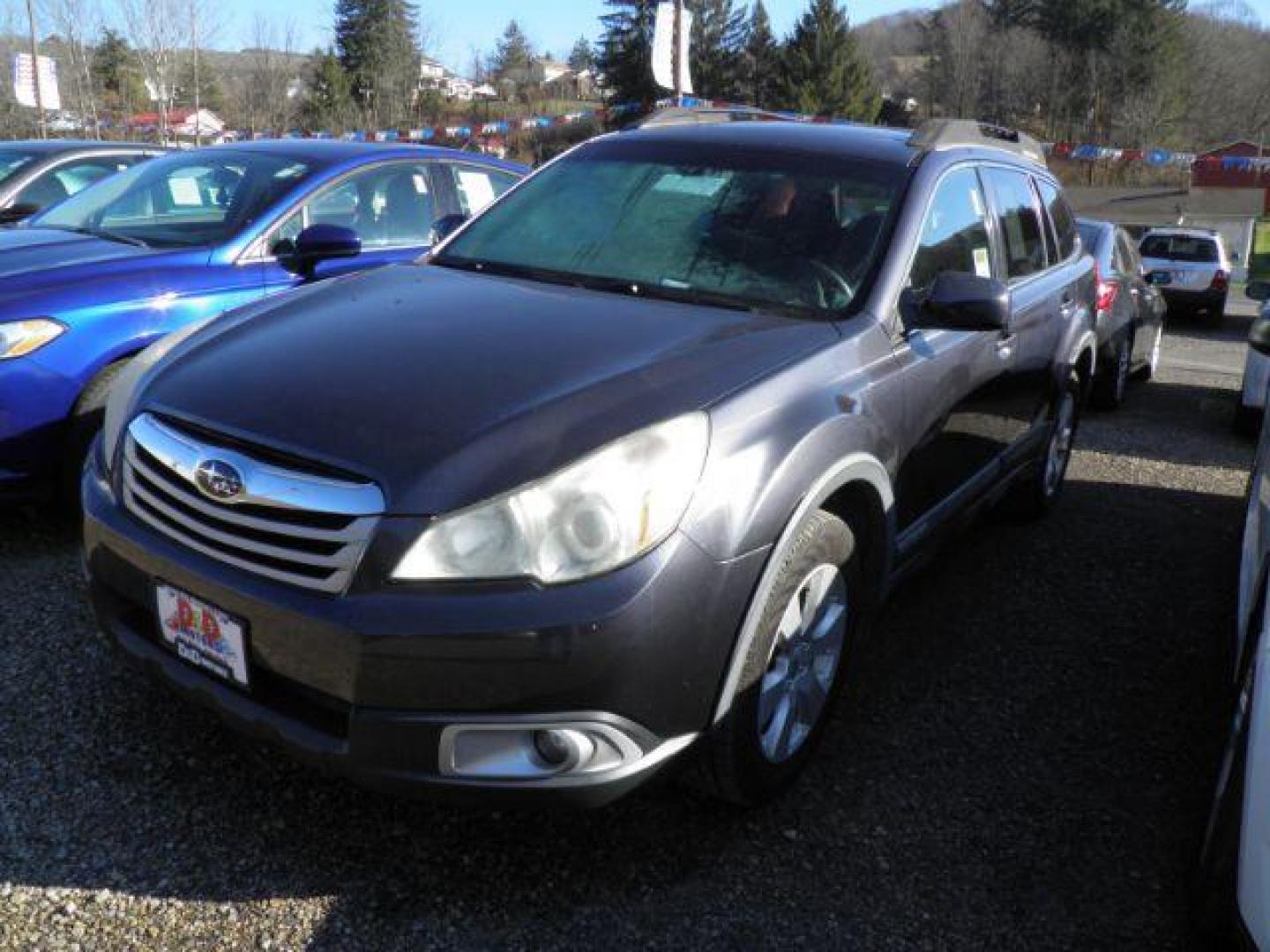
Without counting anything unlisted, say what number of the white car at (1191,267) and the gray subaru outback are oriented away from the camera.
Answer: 1

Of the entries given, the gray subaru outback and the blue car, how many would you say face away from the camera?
0

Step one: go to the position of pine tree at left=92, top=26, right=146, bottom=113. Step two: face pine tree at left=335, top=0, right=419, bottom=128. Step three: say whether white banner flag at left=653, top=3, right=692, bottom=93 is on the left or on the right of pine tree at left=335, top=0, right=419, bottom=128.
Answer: right

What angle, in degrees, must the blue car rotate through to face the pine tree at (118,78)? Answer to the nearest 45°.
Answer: approximately 135° to its right

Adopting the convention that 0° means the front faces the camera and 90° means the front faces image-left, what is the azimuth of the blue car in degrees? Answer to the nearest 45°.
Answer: approximately 45°

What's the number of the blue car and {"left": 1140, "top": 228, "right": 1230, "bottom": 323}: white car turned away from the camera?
1

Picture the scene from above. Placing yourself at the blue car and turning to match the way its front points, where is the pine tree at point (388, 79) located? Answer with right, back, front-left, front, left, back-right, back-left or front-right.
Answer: back-right

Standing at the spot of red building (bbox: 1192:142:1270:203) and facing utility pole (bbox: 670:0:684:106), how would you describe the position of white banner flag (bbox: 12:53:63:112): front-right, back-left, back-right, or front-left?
front-right

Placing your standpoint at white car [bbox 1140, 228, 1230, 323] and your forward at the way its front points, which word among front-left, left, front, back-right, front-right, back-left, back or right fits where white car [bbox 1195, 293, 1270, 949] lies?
back

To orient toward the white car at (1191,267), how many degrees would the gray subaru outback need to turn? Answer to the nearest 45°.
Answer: approximately 180°

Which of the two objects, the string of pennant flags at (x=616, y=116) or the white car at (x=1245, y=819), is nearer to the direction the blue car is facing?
the white car

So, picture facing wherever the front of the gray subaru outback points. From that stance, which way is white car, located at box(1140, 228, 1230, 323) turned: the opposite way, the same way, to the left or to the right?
the opposite way

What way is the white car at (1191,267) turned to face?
away from the camera

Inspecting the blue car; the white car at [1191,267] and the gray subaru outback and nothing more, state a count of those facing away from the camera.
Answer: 1

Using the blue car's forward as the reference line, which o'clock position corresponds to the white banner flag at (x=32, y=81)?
The white banner flag is roughly at 4 o'clock from the blue car.
